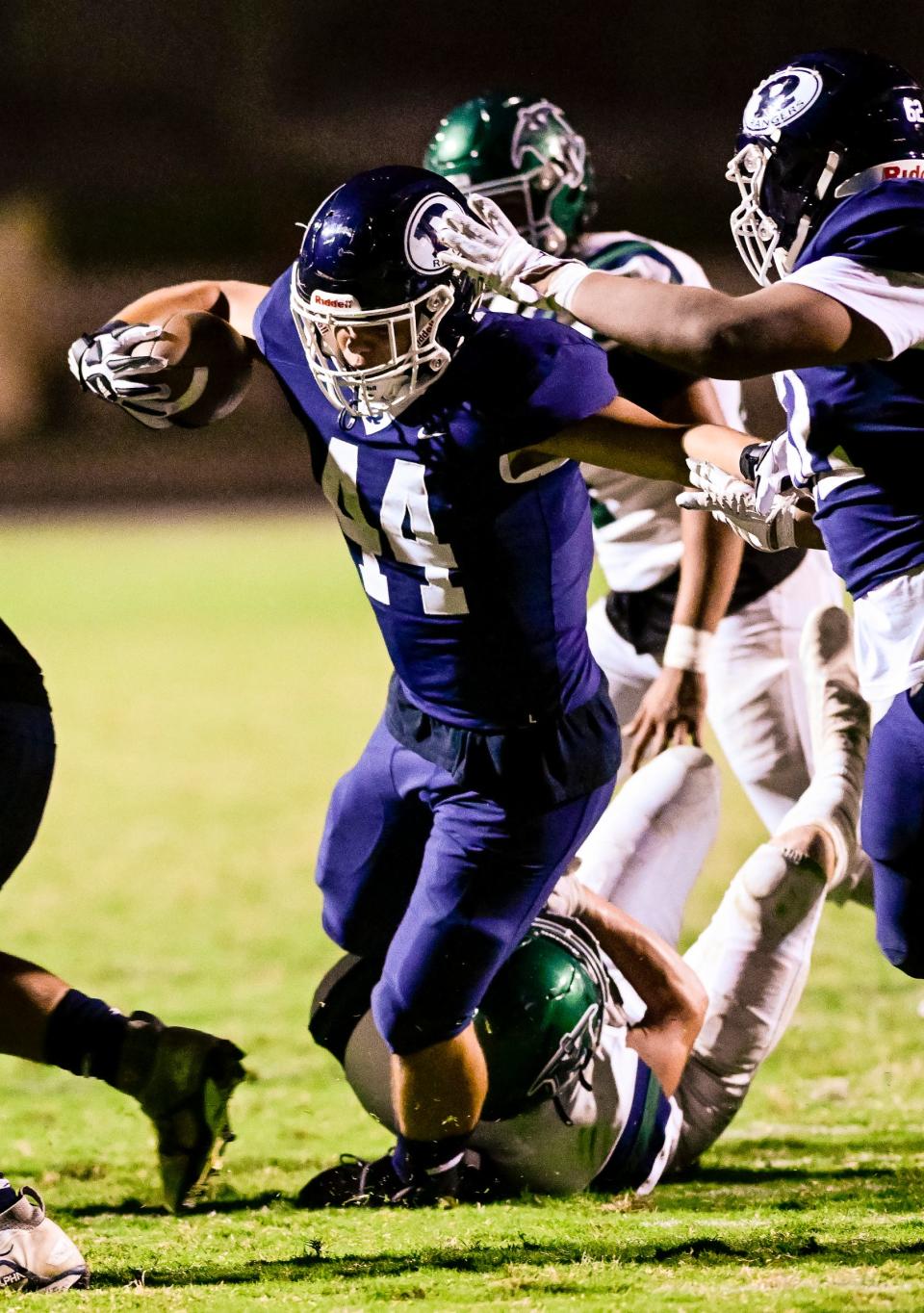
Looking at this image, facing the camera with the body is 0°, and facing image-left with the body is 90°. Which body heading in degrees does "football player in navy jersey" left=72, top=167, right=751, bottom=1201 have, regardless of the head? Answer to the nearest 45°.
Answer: approximately 45°

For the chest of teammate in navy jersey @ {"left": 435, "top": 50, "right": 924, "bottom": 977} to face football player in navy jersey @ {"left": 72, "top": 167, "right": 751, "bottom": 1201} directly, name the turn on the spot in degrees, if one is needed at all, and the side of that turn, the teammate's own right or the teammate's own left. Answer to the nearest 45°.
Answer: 0° — they already face them

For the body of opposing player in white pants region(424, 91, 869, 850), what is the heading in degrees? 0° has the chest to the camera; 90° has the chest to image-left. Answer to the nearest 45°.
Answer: approximately 45°

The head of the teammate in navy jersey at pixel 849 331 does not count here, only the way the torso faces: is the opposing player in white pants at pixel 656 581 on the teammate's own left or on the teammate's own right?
on the teammate's own right

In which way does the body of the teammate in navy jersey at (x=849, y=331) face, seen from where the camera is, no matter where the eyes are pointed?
to the viewer's left
